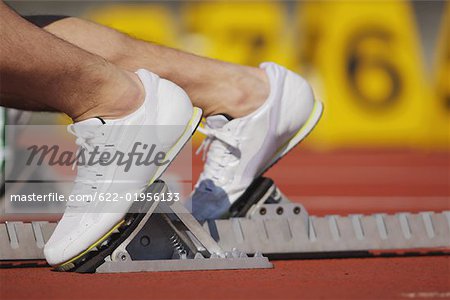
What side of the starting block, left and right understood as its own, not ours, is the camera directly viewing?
left
